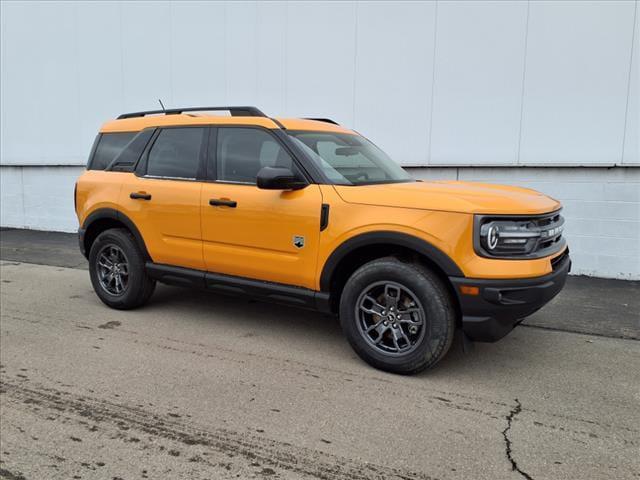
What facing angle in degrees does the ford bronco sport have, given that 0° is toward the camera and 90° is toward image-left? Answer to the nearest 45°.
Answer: approximately 315°
